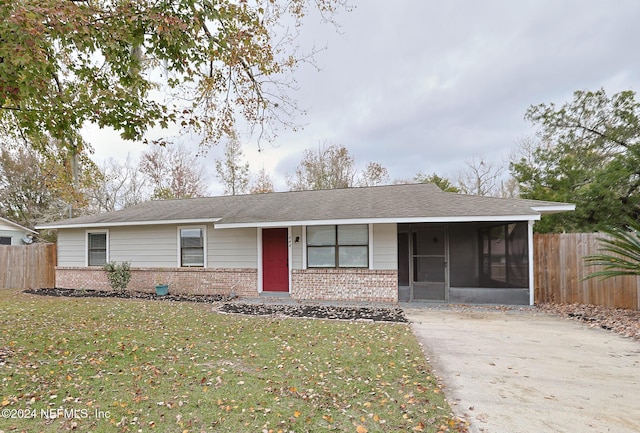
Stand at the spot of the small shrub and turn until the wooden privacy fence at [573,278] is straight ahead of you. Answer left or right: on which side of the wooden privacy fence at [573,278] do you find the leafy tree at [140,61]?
right

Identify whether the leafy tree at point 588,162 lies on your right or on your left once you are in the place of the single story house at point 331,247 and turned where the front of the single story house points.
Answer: on your left

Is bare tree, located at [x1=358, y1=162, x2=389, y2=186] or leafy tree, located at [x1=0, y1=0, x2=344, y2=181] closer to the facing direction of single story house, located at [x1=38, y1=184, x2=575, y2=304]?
the leafy tree

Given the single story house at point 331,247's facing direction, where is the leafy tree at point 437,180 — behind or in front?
behind

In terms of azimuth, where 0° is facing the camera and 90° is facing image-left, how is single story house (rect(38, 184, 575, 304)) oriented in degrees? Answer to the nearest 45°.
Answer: approximately 0°

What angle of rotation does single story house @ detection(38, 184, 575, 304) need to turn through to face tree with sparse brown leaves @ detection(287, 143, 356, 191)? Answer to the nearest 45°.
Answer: approximately 180°

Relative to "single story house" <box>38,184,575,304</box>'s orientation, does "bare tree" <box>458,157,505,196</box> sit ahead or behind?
behind
